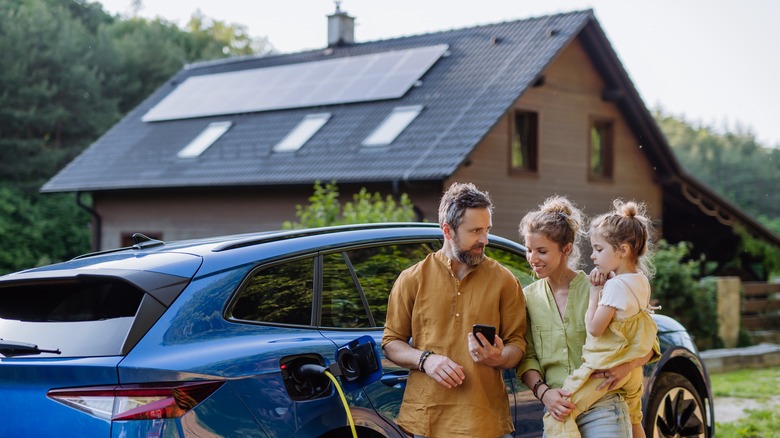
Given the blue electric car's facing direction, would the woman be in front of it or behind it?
in front

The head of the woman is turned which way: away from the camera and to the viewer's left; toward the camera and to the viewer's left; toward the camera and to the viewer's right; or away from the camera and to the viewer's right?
toward the camera and to the viewer's left

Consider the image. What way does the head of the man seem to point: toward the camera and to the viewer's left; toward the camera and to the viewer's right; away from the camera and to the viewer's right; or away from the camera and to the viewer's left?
toward the camera and to the viewer's right

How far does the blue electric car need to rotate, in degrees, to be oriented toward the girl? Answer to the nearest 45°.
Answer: approximately 45° to its right

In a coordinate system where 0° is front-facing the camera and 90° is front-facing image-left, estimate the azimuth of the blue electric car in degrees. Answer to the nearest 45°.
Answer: approximately 225°

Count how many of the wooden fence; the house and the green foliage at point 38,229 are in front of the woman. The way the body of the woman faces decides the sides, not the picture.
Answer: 0

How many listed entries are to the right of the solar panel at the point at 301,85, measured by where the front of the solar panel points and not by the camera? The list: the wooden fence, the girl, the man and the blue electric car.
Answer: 0

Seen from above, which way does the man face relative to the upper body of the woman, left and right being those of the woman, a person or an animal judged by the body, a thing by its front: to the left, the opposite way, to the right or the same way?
the same way

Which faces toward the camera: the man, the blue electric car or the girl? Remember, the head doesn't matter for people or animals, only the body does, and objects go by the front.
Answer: the man

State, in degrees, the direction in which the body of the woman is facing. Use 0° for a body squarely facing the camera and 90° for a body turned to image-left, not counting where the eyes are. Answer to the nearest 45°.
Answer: approximately 0°

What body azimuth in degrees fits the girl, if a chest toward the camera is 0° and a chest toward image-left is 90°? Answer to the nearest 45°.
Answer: approximately 90°

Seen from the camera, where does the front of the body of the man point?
toward the camera

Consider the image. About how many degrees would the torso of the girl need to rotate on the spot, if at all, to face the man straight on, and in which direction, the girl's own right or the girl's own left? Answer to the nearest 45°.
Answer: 0° — they already face them
